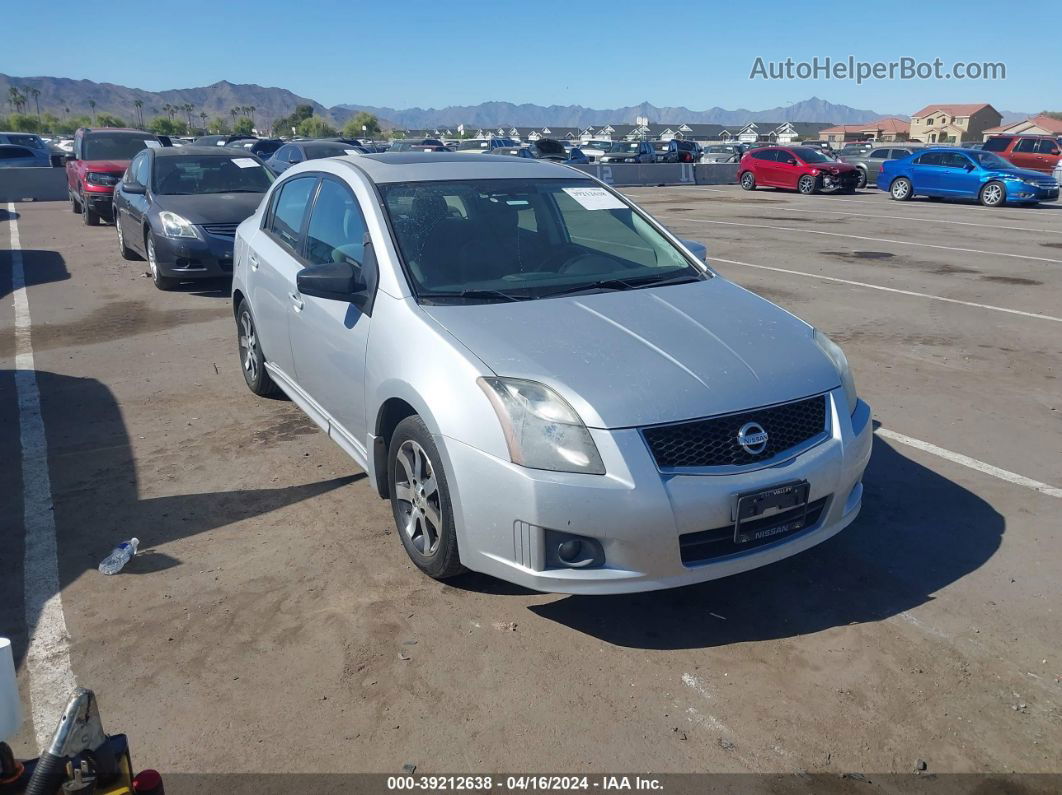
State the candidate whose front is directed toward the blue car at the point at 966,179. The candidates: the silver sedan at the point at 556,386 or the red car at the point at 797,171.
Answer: the red car

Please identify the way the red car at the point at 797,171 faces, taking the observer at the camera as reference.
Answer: facing the viewer and to the right of the viewer

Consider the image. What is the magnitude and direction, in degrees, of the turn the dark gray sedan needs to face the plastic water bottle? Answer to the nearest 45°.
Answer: approximately 45° to its right

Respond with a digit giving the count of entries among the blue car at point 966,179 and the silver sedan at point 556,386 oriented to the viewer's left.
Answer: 0

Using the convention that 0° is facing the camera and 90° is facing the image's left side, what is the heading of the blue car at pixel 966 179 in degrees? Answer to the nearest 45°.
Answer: approximately 315°

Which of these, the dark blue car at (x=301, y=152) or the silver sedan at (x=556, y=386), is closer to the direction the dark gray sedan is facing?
the silver sedan

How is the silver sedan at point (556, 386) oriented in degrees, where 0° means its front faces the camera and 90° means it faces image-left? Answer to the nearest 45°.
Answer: approximately 315°

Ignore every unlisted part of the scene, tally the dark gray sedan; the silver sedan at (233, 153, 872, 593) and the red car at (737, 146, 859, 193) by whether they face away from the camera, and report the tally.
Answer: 0

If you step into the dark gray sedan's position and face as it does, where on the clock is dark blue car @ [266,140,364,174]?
The dark blue car is roughly at 8 o'clock from the dark gray sedan.

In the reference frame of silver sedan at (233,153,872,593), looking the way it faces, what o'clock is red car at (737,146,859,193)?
The red car is roughly at 8 o'clock from the silver sedan.

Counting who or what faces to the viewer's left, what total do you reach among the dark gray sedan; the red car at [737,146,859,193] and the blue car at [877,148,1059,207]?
0

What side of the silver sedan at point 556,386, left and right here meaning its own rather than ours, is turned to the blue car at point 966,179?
left

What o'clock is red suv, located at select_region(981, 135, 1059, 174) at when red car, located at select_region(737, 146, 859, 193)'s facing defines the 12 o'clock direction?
The red suv is roughly at 10 o'clock from the red car.

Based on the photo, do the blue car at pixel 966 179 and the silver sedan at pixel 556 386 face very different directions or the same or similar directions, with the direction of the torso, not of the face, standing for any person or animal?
same or similar directions

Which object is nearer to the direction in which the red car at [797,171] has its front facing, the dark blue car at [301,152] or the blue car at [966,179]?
the blue car at [966,179]

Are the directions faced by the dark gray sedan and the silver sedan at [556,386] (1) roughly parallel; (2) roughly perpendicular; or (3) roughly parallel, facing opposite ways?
roughly parallel
